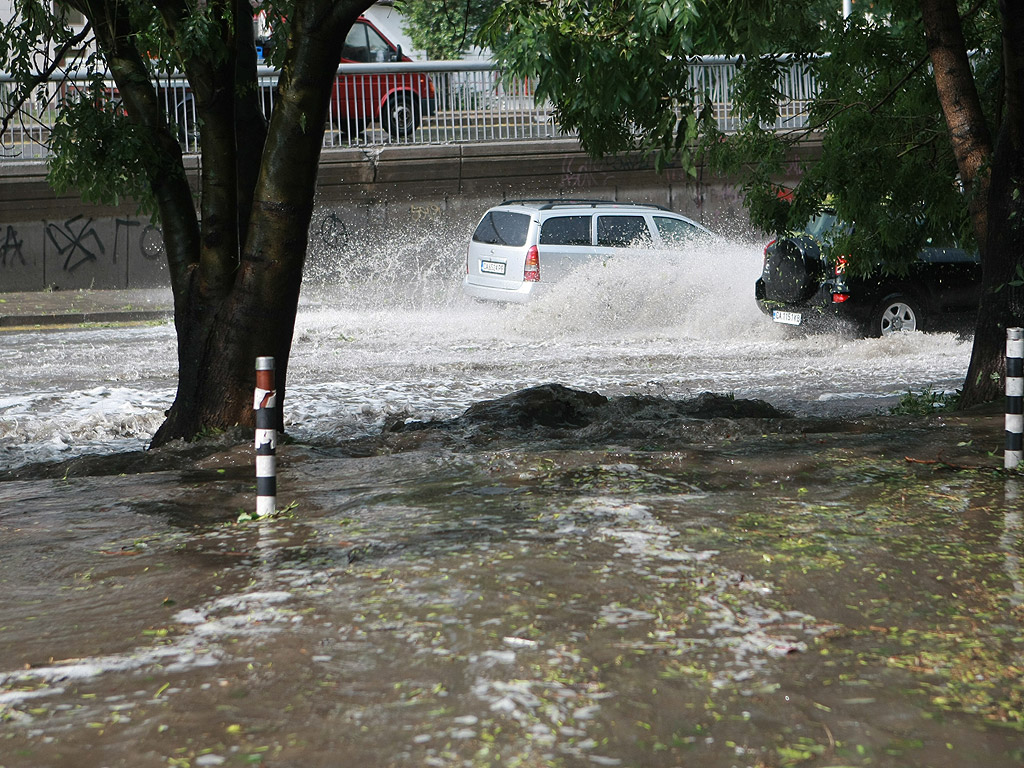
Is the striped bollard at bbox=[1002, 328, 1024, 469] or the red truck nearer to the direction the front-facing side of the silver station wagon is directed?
the red truck

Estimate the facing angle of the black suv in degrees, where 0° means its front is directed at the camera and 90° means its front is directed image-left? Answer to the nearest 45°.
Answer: approximately 225°

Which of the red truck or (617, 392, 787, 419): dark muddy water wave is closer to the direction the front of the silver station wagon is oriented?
the red truck

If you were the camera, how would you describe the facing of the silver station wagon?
facing away from the viewer and to the right of the viewer

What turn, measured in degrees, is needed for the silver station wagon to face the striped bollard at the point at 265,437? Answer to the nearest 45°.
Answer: approximately 135° to its right

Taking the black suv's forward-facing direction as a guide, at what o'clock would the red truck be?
The red truck is roughly at 9 o'clock from the black suv.

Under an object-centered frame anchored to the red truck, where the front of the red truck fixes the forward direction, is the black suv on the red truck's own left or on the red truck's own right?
on the red truck's own right

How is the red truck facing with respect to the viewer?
to the viewer's right

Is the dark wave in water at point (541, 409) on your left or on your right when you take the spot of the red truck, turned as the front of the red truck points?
on your right
